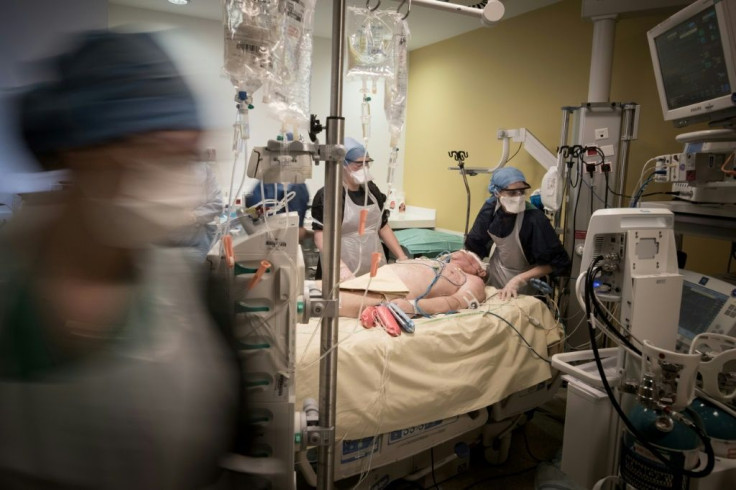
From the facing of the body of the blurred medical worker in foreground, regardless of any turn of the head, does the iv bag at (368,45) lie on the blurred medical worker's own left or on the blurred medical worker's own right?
on the blurred medical worker's own left

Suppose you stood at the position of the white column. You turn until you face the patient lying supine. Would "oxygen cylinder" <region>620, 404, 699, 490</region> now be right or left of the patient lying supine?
left

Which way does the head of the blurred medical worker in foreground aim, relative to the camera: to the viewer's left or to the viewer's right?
to the viewer's right

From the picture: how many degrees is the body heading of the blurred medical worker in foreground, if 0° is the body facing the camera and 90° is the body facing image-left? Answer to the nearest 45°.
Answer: approximately 315°

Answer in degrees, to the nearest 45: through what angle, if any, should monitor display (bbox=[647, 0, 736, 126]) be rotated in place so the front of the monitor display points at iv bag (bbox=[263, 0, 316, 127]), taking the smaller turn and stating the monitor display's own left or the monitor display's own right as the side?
0° — it already faces it

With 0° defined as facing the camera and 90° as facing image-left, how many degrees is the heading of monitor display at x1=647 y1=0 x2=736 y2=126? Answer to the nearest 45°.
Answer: approximately 45°

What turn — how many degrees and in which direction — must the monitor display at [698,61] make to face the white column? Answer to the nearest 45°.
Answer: approximately 90° to its right

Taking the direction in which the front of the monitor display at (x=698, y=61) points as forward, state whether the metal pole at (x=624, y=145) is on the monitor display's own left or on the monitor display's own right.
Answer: on the monitor display's own right
